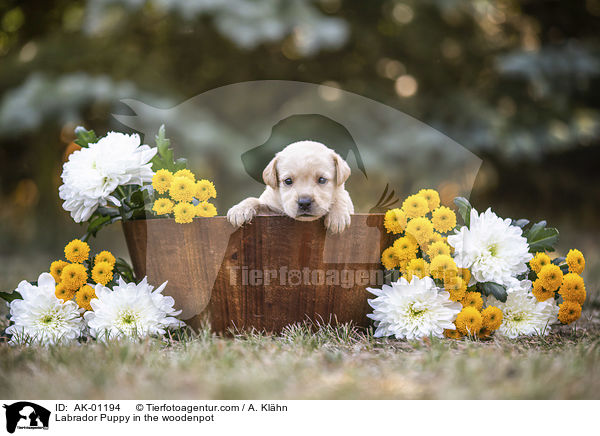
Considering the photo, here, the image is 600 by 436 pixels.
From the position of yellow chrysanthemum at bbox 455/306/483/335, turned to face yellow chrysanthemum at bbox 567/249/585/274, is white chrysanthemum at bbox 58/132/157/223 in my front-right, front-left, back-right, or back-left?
back-left

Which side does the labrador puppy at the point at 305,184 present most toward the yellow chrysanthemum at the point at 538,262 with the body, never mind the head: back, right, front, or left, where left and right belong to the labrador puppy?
left

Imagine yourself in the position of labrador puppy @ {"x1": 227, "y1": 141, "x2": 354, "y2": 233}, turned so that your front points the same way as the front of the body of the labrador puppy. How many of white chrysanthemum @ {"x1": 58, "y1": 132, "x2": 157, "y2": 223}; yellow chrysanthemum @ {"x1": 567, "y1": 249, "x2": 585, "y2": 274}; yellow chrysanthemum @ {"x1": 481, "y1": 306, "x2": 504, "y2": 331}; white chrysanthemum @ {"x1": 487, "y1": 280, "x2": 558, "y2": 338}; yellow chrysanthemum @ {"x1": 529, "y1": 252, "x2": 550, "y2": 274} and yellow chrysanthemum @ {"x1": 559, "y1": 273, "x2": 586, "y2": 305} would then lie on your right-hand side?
1

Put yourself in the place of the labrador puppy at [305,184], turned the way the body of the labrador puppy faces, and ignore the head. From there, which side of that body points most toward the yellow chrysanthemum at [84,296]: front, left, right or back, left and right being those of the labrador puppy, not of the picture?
right

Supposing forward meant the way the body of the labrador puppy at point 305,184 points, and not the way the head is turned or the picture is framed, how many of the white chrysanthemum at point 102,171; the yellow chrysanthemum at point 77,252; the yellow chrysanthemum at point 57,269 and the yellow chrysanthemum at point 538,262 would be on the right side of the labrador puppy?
3

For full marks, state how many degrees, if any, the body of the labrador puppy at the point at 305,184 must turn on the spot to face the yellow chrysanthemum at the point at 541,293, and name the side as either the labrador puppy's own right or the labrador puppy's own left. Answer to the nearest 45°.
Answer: approximately 90° to the labrador puppy's own left

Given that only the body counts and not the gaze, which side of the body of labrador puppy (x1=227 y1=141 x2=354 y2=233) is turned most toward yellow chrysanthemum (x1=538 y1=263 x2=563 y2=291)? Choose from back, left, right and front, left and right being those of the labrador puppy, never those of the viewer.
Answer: left

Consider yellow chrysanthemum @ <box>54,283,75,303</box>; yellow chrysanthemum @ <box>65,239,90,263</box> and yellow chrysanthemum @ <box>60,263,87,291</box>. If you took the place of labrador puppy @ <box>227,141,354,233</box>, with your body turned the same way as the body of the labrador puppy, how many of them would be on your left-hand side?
0

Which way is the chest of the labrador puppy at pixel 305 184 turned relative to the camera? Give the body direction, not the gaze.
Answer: toward the camera
